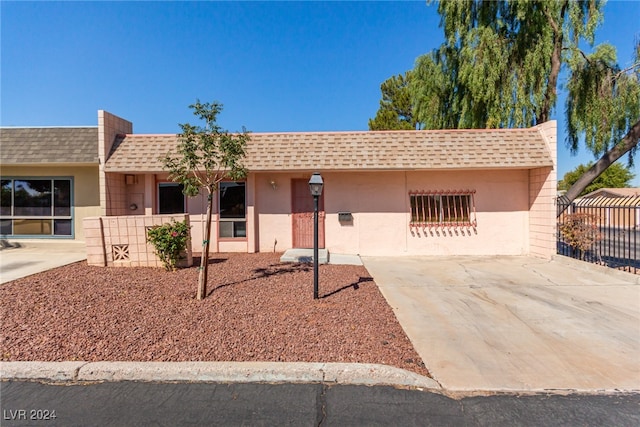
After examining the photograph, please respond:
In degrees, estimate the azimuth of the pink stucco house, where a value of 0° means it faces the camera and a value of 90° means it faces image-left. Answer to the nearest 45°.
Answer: approximately 0°

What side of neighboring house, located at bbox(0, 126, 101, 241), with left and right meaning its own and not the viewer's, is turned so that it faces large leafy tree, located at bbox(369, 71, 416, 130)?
left

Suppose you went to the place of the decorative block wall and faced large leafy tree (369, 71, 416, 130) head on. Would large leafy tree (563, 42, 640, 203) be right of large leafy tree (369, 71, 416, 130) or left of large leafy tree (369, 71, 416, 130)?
right

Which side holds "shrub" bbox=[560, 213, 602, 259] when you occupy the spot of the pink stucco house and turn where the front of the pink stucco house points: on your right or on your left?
on your left

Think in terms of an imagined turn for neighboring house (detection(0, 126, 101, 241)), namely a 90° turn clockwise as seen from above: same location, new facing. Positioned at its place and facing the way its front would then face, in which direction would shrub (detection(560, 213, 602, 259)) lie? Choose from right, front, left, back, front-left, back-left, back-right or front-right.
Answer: back-left

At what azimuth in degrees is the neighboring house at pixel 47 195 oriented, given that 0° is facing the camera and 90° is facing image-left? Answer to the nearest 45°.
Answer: approximately 0°

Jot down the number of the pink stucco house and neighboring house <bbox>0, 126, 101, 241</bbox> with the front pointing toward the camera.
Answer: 2

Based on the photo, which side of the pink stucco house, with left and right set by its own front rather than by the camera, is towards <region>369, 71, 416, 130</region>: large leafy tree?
back

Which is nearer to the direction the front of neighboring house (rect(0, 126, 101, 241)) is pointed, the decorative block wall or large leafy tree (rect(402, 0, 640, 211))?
the decorative block wall

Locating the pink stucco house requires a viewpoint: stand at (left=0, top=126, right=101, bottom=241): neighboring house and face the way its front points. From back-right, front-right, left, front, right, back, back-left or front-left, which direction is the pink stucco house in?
front-left

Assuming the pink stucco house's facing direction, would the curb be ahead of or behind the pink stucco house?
ahead

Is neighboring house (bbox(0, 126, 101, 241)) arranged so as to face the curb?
yes
